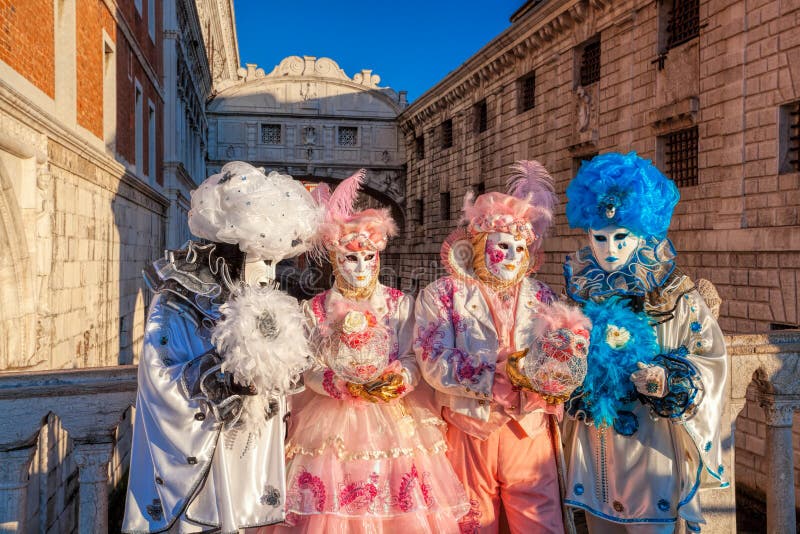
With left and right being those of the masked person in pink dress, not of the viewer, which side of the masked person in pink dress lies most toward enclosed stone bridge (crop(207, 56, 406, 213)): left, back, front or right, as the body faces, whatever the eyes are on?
back

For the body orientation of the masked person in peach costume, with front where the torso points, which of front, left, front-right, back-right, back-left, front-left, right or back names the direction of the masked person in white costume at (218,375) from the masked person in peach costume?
right

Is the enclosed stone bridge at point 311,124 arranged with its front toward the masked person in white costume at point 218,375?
yes

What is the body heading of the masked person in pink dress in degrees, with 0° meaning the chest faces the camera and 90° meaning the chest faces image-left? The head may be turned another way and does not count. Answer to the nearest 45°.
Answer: approximately 0°

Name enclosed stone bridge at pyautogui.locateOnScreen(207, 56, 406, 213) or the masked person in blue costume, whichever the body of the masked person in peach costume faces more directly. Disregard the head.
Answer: the masked person in blue costume

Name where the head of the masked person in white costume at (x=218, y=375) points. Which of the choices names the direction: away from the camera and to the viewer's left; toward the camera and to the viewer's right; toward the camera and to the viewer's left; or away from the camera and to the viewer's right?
toward the camera and to the viewer's right

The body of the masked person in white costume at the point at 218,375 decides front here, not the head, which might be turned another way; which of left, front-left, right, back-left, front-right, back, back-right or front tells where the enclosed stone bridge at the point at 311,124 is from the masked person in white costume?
back-left

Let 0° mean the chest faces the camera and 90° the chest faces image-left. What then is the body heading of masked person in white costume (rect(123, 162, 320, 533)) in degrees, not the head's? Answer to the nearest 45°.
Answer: approximately 315°

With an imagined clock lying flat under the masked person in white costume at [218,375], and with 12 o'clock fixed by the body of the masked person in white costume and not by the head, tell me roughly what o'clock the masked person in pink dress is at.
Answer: The masked person in pink dress is roughly at 10 o'clock from the masked person in white costume.

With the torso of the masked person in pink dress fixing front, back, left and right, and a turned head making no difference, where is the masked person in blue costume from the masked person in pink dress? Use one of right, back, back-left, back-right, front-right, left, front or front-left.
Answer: left

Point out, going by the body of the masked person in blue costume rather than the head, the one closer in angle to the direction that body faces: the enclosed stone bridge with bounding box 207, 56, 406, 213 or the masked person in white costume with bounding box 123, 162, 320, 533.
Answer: the masked person in white costume
